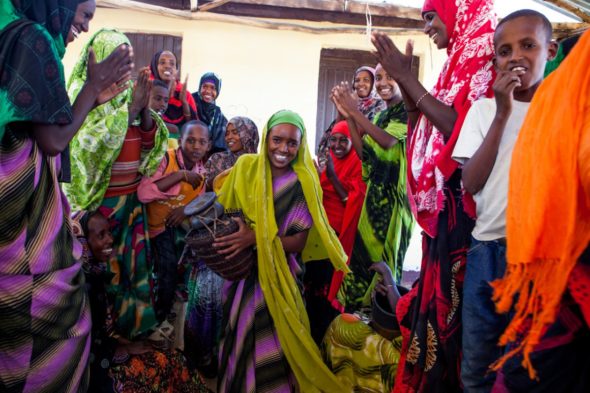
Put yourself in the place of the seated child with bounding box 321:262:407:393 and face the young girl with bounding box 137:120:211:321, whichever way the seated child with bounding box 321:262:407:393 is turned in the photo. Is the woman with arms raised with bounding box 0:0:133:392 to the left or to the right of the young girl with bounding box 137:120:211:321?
left

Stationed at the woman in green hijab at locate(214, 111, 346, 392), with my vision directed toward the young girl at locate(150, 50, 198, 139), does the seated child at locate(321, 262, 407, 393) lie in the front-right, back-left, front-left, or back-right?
back-right

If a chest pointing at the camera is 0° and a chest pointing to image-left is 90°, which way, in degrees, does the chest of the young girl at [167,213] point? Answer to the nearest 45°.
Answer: approximately 315°

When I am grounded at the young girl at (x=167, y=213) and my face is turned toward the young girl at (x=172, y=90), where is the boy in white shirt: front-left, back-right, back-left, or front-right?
back-right

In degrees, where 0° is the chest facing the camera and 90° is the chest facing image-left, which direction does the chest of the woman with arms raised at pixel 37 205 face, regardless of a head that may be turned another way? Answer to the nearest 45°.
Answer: approximately 270°
